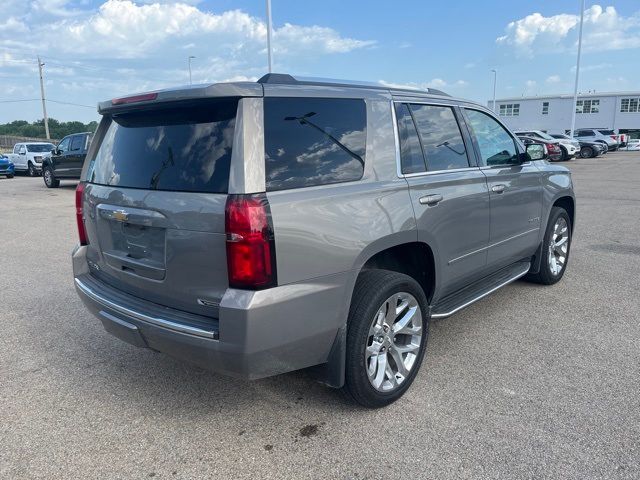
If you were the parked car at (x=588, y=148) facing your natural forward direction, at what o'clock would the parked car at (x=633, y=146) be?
the parked car at (x=633, y=146) is roughly at 8 o'clock from the parked car at (x=588, y=148).

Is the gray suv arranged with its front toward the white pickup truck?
no

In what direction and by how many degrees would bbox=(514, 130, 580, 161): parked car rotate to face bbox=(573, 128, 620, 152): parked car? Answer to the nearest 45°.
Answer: approximately 135° to its left

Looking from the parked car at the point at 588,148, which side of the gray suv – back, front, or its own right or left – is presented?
front

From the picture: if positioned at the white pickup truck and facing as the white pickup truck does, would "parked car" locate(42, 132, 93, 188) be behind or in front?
in front

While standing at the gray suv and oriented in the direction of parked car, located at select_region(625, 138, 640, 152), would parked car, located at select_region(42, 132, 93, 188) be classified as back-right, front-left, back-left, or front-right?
front-left

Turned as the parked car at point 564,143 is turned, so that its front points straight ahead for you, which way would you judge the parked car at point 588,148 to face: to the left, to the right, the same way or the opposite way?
the same way

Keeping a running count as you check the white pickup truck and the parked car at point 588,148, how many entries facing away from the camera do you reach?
0
